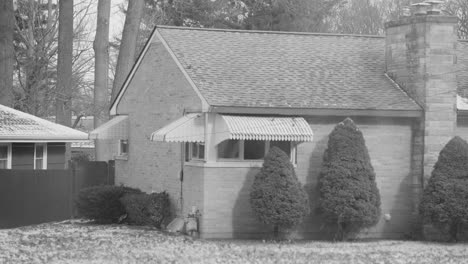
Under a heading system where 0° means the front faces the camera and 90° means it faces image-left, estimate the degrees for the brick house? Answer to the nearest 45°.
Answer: approximately 0°

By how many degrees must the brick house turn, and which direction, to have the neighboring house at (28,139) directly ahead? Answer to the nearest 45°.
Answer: approximately 135° to its right

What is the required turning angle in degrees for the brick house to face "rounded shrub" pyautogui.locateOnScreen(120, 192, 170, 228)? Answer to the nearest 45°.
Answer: approximately 90° to its right

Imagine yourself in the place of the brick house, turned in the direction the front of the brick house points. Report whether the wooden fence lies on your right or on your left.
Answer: on your right

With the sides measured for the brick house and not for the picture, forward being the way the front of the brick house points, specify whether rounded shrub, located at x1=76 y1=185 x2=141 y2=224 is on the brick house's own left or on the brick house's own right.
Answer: on the brick house's own right
